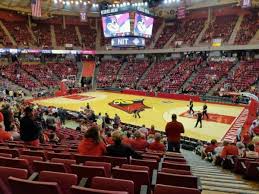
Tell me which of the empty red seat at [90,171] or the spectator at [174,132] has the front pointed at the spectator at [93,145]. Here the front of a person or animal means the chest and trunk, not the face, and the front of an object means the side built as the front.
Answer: the empty red seat

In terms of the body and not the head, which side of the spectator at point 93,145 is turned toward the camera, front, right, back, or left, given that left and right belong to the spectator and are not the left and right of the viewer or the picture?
back

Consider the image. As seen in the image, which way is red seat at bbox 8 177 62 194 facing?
away from the camera

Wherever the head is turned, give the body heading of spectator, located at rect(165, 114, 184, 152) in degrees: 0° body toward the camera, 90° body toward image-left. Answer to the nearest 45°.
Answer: approximately 180°

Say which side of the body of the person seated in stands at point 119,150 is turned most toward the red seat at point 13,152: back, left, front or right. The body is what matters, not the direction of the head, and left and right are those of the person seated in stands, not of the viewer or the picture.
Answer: left

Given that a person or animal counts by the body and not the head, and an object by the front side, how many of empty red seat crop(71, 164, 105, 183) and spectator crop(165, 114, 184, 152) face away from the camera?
2

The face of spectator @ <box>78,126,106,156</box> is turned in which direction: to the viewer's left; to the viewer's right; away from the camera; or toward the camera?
away from the camera

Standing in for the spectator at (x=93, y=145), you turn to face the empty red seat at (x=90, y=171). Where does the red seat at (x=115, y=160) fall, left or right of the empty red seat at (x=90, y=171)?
left

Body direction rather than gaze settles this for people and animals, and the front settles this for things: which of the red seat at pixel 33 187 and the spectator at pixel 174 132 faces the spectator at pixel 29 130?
the red seat

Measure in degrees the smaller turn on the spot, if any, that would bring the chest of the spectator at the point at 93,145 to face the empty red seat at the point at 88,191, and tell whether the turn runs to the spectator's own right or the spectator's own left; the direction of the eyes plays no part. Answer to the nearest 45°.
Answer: approximately 180°

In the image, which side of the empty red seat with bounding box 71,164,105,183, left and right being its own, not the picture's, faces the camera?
back

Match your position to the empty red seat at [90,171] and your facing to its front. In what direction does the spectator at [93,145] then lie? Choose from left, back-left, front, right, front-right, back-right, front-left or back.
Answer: front
